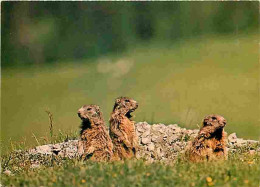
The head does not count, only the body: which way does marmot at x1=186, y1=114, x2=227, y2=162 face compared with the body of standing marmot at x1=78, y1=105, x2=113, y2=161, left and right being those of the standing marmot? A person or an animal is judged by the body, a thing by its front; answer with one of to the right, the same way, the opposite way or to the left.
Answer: the opposite way

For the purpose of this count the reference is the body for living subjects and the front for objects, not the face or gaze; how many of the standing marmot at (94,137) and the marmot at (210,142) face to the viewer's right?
1
